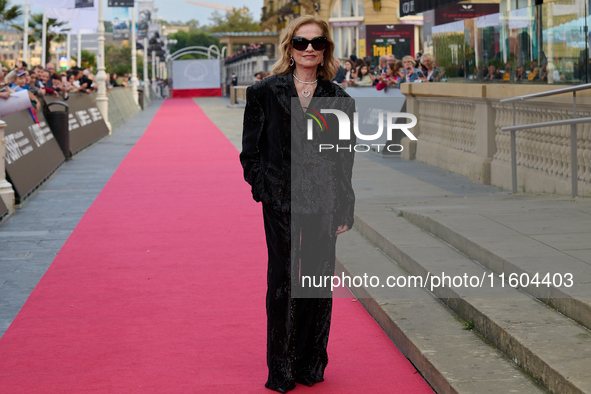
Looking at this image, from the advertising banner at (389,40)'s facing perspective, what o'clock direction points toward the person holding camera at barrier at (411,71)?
The person holding camera at barrier is roughly at 12 o'clock from the advertising banner.

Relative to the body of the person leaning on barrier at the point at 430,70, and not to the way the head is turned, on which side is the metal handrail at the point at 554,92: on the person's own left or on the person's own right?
on the person's own left

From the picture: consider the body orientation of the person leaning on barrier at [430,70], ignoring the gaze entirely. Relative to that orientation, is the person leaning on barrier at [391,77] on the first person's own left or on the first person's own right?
on the first person's own right

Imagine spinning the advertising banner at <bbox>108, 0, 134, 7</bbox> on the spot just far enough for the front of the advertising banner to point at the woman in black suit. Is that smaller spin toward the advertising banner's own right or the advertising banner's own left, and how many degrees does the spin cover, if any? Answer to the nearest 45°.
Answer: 0° — it already faces them

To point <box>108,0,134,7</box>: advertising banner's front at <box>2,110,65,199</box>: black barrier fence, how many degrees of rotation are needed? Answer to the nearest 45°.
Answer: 0° — it already faces it

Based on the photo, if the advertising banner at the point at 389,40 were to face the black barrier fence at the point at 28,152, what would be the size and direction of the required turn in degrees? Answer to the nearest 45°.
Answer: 0° — it already faces it
